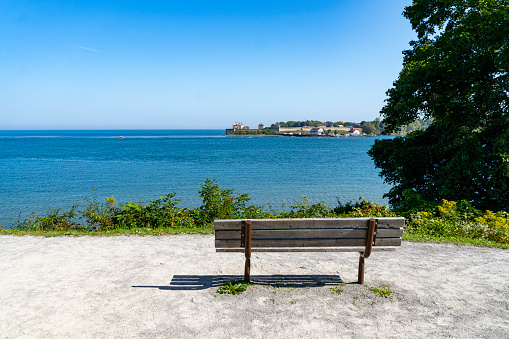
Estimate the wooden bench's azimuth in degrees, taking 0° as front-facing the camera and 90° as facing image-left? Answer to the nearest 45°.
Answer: approximately 180°

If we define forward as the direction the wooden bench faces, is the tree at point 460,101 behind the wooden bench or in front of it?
in front
